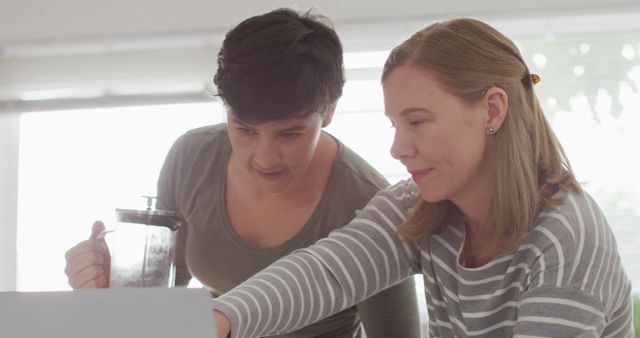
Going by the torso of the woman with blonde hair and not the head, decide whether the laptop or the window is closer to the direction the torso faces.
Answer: the laptop

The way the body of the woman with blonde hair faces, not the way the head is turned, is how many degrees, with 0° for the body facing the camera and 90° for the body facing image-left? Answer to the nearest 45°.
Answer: approximately 45°

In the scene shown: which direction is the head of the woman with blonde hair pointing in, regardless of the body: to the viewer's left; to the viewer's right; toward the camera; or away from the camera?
to the viewer's left

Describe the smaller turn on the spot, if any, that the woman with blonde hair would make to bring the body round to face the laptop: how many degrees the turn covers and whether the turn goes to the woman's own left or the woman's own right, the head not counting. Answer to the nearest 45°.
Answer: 0° — they already face it
